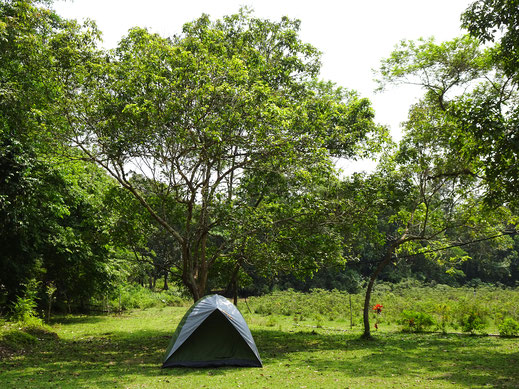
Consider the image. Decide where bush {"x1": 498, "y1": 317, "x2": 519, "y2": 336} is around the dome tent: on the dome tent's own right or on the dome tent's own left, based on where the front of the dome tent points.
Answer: on the dome tent's own left

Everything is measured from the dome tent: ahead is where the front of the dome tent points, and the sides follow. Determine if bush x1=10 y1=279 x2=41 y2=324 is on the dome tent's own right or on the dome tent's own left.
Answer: on the dome tent's own right

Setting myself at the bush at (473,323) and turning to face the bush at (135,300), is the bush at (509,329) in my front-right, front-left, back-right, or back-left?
back-left

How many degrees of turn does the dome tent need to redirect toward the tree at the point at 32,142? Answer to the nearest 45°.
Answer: approximately 90° to its right

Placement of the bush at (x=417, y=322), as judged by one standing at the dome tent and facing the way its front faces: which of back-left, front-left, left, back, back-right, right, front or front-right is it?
back-left

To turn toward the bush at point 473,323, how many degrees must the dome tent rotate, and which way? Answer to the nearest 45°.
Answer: approximately 135° to its left

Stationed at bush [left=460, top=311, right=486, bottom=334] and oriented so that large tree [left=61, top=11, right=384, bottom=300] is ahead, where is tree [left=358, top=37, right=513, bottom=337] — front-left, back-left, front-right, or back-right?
front-left

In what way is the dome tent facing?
toward the camera
